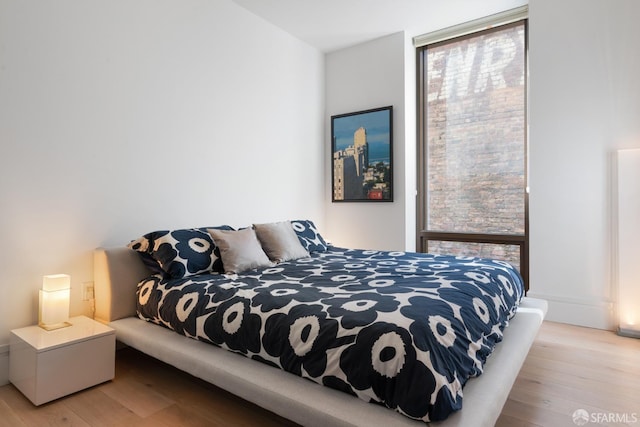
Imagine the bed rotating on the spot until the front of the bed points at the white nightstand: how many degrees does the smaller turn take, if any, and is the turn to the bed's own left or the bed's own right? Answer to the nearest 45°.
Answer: approximately 135° to the bed's own right

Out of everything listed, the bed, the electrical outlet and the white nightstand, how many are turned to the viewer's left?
0

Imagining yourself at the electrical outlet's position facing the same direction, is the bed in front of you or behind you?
in front

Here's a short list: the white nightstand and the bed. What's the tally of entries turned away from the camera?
0

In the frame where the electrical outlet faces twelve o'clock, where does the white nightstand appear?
The white nightstand is roughly at 2 o'clock from the electrical outlet.

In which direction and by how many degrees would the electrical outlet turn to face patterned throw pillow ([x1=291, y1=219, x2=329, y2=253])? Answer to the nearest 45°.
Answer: approximately 45° to its left

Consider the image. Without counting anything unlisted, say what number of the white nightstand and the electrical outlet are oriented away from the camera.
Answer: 0

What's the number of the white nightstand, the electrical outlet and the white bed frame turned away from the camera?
0

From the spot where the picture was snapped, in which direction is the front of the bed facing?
facing the viewer and to the right of the viewer

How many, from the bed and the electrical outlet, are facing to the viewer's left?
0

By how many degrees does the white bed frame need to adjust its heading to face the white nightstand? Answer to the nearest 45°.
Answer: approximately 135° to its right
